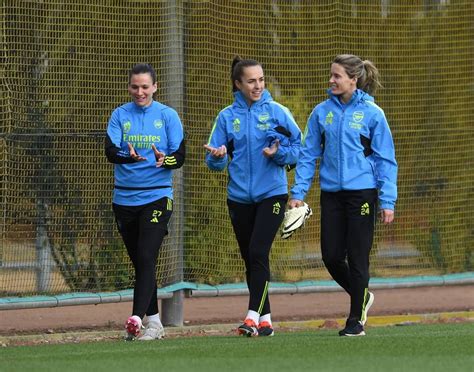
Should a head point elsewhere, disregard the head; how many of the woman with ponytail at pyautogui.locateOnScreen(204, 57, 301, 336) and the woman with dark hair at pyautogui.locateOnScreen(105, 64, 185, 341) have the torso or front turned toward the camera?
2

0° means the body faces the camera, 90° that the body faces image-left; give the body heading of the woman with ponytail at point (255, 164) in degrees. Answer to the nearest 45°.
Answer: approximately 0°

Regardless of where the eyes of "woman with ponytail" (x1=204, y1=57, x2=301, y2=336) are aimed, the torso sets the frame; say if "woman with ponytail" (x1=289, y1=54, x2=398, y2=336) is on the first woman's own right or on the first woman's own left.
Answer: on the first woman's own left

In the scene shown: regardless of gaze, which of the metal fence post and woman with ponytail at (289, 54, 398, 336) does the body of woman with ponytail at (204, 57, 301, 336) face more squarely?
the woman with ponytail

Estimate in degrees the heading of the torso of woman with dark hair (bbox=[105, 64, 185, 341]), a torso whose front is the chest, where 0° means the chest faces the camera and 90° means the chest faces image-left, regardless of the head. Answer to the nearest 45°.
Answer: approximately 0°

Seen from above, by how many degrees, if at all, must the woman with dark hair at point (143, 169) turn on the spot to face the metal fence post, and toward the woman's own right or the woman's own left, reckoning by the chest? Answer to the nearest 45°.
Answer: approximately 180°

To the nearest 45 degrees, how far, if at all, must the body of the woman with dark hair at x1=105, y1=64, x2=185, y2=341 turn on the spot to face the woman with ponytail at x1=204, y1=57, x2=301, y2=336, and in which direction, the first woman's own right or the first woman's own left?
approximately 90° to the first woman's own left

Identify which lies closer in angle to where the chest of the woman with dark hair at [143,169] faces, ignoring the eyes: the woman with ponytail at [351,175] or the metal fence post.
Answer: the woman with ponytail

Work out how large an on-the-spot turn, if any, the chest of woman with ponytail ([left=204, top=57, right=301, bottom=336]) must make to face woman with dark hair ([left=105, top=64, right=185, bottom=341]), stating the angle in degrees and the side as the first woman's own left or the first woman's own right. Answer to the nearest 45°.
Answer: approximately 90° to the first woman's own right
